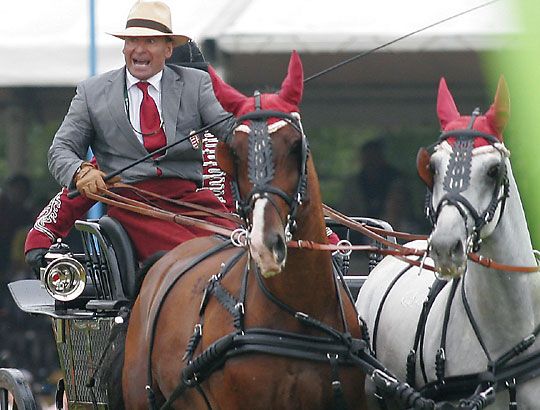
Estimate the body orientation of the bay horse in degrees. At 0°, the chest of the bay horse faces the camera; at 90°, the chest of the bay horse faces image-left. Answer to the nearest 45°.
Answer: approximately 315°

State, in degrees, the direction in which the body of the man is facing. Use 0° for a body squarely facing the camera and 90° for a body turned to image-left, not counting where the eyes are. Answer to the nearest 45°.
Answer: approximately 0°

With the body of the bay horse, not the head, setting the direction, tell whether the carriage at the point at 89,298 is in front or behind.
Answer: behind
